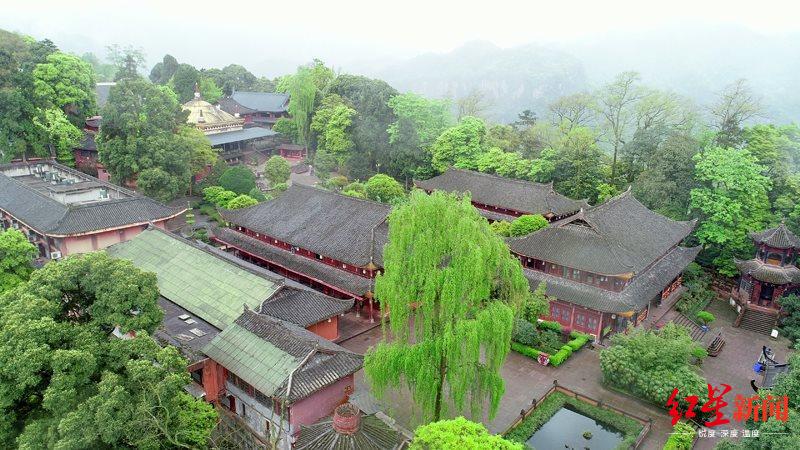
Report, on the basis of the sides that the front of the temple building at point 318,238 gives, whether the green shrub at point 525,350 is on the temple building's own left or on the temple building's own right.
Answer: on the temple building's own left

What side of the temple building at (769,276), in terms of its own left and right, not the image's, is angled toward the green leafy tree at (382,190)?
right

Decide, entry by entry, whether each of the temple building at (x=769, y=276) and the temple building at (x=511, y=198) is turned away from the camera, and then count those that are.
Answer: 0

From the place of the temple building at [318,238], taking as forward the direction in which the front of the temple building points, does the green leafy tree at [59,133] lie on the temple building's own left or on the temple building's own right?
on the temple building's own right

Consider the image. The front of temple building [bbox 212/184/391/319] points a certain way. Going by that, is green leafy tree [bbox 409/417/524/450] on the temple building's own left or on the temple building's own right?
on the temple building's own left

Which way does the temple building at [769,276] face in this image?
toward the camera

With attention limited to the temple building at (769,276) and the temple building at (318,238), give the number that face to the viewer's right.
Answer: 0

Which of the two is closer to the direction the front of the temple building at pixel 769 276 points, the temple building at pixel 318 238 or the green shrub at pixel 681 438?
the green shrub

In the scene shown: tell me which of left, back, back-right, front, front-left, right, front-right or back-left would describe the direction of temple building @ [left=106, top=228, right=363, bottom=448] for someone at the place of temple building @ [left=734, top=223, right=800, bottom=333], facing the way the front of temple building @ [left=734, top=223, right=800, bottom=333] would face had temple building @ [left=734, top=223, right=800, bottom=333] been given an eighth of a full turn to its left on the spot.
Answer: right

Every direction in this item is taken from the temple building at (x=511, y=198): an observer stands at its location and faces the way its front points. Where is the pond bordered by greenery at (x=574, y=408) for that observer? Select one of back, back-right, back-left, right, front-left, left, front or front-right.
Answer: front-left

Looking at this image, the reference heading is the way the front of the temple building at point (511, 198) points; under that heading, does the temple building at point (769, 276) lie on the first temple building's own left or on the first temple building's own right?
on the first temple building's own left
